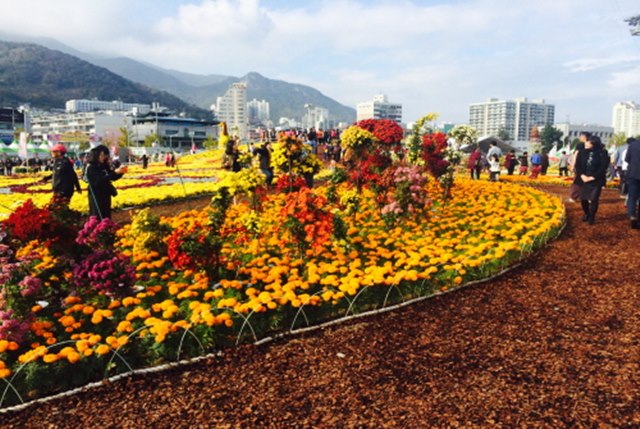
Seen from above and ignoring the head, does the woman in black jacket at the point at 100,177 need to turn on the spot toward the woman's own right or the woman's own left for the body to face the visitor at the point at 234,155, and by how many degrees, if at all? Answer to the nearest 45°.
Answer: approximately 90° to the woman's own left

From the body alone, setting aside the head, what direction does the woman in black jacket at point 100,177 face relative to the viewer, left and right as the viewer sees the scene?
facing the viewer and to the right of the viewer
